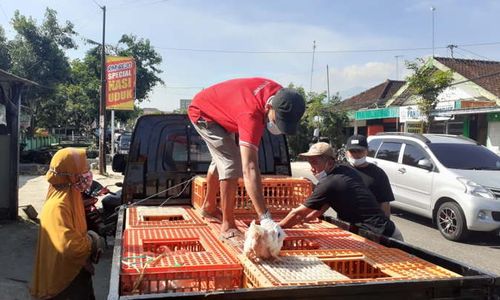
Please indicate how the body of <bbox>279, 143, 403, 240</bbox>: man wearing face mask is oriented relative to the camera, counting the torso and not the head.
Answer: to the viewer's left

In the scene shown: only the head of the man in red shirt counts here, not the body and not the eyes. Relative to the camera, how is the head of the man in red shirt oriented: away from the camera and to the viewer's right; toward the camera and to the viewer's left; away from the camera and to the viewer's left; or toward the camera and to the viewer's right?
toward the camera and to the viewer's right

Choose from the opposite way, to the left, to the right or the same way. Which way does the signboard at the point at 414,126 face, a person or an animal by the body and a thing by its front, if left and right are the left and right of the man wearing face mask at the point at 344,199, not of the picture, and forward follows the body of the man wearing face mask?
to the left

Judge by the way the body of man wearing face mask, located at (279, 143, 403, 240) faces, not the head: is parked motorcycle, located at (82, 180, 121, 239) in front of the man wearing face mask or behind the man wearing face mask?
in front

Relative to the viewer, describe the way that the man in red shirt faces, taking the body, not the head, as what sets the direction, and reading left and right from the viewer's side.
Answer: facing to the right of the viewer

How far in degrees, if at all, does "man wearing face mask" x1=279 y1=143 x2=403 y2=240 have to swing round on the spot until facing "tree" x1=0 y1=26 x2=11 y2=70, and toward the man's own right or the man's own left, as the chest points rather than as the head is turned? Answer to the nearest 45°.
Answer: approximately 45° to the man's own right

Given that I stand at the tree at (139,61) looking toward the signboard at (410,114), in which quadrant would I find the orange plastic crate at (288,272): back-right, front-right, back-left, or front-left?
front-right

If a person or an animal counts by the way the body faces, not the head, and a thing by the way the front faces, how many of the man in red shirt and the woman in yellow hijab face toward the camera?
0

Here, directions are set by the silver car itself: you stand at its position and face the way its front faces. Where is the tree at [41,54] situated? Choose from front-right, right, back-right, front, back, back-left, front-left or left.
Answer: back

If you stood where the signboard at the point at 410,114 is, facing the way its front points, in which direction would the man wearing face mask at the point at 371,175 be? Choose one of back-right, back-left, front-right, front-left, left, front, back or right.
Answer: front

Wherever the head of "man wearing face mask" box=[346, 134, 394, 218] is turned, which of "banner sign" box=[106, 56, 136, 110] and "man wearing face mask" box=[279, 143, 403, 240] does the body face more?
the man wearing face mask

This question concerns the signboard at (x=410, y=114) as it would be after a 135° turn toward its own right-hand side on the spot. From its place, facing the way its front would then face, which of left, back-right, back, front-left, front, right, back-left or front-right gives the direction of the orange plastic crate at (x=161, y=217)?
back-left

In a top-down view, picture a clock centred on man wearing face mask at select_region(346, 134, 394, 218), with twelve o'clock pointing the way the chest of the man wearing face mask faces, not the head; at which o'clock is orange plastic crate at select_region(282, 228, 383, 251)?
The orange plastic crate is roughly at 11 o'clock from the man wearing face mask.

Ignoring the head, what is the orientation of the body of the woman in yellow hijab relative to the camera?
to the viewer's right

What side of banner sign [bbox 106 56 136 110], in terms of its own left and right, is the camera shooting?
front
